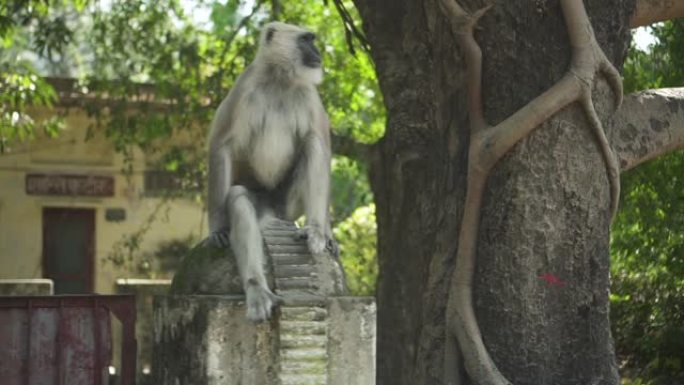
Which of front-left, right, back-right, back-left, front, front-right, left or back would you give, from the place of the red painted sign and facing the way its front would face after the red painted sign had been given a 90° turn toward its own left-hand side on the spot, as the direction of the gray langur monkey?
right

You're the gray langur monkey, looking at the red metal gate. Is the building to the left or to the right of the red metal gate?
right

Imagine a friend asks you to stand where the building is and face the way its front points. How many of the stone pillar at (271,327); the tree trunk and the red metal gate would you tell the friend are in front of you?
3

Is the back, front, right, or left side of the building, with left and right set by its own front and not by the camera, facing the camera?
front

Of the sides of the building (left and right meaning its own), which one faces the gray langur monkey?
front

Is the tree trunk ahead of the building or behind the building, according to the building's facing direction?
ahead

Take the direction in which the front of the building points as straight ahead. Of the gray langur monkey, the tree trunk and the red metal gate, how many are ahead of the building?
3

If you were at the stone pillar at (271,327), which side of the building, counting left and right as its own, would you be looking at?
front

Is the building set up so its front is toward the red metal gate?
yes

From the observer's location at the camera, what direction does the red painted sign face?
facing the viewer

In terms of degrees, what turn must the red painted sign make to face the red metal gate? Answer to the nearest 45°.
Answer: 0° — it already faces it
